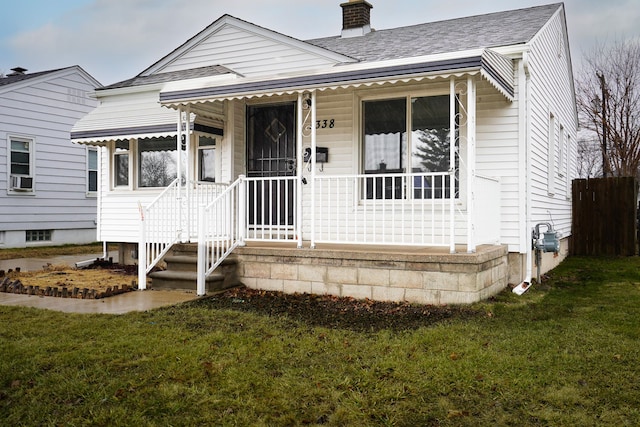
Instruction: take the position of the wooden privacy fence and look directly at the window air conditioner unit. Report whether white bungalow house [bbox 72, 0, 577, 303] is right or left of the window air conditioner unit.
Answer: left

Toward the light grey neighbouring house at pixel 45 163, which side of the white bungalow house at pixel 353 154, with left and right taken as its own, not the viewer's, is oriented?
right

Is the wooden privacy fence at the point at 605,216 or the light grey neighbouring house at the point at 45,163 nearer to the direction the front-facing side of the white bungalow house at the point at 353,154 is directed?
the light grey neighbouring house

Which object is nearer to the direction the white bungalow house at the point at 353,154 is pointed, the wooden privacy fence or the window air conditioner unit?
the window air conditioner unit

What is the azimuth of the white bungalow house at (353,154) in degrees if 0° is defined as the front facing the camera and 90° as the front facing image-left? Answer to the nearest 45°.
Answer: approximately 45°

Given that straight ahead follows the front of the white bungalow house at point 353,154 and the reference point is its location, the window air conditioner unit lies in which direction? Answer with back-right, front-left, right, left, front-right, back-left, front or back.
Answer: right
